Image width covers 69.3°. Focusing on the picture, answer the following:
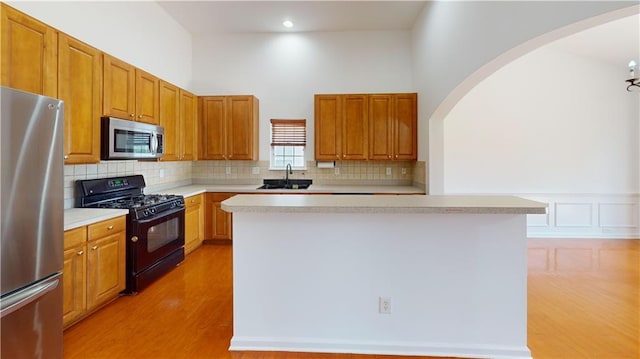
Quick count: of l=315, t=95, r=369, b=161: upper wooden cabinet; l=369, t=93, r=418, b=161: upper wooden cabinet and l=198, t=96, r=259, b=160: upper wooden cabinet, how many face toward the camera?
3

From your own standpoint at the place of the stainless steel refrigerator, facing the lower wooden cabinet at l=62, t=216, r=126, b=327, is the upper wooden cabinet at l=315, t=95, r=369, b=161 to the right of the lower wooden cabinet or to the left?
right

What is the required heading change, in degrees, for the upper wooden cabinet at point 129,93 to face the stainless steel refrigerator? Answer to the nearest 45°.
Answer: approximately 45° to its right

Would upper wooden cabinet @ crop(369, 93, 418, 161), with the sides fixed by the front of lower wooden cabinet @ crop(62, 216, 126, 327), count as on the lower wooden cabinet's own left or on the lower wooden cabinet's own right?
on the lower wooden cabinet's own left

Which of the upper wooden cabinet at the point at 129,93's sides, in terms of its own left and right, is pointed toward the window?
left

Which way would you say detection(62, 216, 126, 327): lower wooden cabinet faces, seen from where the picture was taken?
facing the viewer and to the right of the viewer

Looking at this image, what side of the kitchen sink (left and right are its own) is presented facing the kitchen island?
front

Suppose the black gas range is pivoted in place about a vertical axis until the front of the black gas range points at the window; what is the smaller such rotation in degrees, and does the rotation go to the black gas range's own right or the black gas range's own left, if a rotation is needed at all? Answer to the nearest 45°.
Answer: approximately 90° to the black gas range's own left

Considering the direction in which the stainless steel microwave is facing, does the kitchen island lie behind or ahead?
ahead

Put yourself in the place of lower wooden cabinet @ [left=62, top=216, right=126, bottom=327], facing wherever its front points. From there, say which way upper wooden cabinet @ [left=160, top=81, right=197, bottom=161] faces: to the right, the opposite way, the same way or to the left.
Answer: the same way

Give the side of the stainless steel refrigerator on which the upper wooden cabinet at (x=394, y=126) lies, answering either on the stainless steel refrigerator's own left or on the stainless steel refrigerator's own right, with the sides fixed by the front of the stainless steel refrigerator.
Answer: on the stainless steel refrigerator's own left

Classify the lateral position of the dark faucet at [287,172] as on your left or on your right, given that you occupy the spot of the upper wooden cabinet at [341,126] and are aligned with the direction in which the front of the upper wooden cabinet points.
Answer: on your right

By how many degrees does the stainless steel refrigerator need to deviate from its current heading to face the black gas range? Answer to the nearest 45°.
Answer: approximately 90° to its left

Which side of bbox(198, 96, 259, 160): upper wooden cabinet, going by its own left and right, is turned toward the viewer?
front

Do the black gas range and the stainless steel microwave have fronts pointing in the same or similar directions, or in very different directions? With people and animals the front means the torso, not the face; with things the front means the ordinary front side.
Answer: same or similar directions

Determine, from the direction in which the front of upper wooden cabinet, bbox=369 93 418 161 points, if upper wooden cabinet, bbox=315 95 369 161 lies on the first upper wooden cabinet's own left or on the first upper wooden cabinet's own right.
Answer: on the first upper wooden cabinet's own right

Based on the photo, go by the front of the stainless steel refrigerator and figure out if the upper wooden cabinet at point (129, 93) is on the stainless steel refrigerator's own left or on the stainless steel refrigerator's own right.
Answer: on the stainless steel refrigerator's own left

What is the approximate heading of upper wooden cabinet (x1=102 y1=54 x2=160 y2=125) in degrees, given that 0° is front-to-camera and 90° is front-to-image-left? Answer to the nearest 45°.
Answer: approximately 315°
